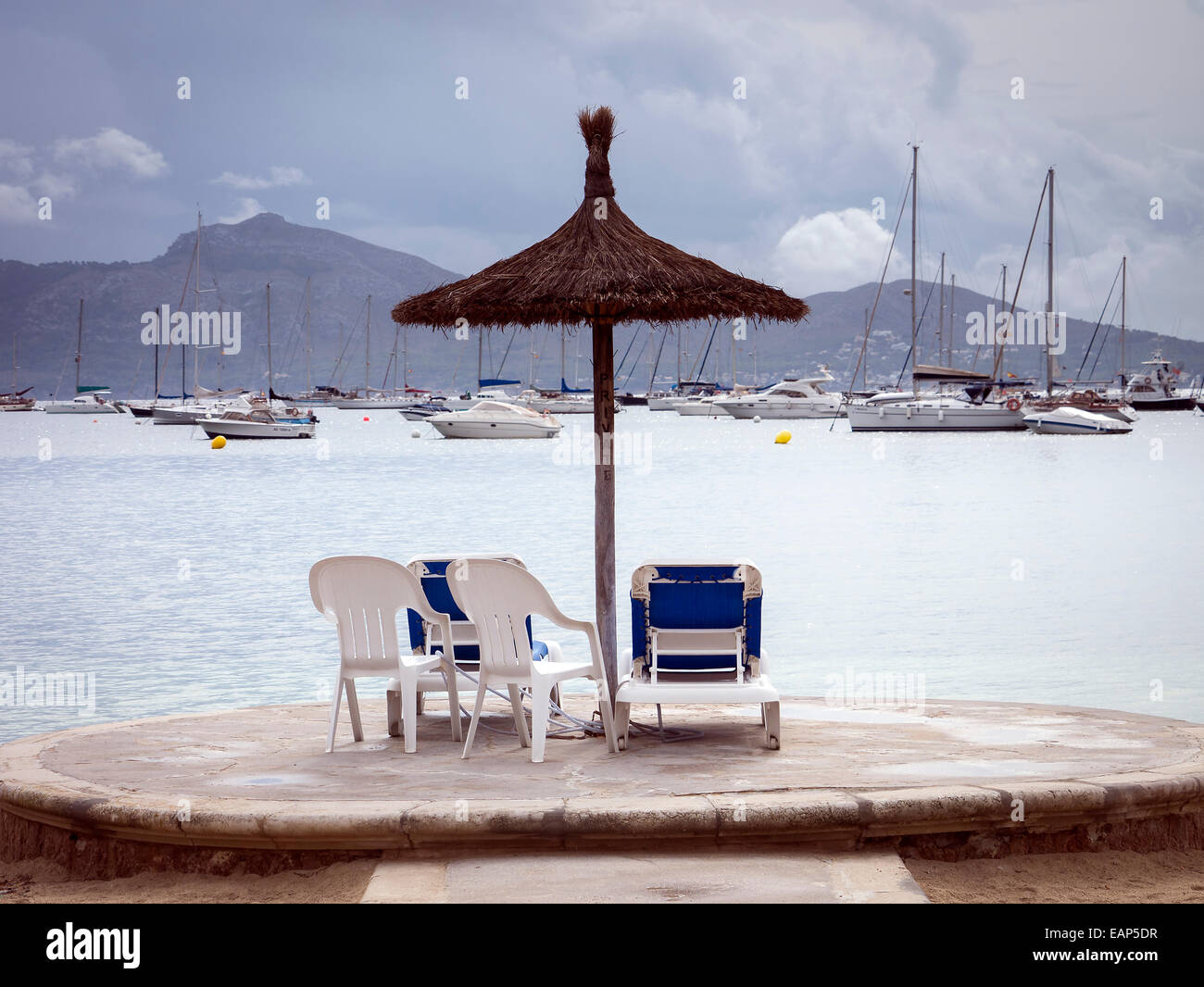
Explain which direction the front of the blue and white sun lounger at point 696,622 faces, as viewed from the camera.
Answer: facing away from the viewer

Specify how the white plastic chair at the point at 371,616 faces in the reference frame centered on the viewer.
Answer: facing away from the viewer and to the right of the viewer

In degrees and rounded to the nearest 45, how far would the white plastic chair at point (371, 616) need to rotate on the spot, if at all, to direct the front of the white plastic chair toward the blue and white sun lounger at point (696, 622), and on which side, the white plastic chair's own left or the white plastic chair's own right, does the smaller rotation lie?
approximately 45° to the white plastic chair's own right

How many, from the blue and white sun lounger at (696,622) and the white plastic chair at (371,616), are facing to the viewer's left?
0

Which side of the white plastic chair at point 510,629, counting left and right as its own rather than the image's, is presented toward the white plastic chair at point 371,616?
left

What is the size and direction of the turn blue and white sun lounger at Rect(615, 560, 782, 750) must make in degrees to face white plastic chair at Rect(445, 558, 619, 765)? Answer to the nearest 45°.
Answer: approximately 135° to its left

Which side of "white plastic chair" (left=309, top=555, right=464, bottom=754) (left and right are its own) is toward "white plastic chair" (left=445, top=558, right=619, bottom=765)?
right

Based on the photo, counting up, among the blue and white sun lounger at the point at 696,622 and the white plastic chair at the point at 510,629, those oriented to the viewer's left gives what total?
0

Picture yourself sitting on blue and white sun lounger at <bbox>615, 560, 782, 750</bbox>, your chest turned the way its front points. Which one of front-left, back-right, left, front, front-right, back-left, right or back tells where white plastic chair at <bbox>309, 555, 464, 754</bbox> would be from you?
left

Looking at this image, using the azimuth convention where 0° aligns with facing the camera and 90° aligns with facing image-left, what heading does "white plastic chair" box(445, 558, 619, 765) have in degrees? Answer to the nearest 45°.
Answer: approximately 225°
